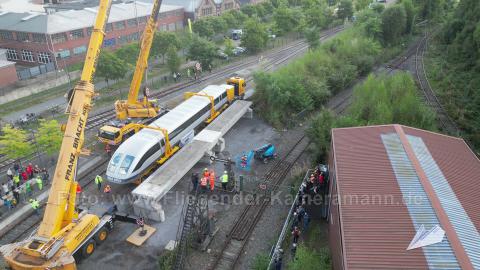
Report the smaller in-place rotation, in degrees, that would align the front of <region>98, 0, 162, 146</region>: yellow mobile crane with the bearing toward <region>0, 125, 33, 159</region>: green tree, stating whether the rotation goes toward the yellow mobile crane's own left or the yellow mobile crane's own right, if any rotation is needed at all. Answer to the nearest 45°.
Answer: approximately 45° to the yellow mobile crane's own right

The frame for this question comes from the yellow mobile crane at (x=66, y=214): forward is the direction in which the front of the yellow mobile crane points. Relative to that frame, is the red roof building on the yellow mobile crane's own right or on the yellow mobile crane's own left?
on the yellow mobile crane's own left

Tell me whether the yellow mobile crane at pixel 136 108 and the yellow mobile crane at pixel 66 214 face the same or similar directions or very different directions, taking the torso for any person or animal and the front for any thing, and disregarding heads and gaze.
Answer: same or similar directions

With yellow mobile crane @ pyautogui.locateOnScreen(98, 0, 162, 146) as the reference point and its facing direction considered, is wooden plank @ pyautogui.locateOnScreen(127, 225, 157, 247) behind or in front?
in front

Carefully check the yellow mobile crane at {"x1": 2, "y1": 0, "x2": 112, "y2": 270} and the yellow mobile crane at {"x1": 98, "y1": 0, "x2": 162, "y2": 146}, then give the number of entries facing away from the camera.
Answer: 0

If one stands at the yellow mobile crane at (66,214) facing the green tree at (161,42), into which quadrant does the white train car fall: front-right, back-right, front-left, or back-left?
front-right

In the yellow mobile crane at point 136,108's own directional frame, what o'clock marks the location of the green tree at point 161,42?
The green tree is roughly at 5 o'clock from the yellow mobile crane.

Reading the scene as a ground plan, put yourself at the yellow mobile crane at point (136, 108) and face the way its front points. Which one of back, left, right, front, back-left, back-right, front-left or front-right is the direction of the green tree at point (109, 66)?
back-right
